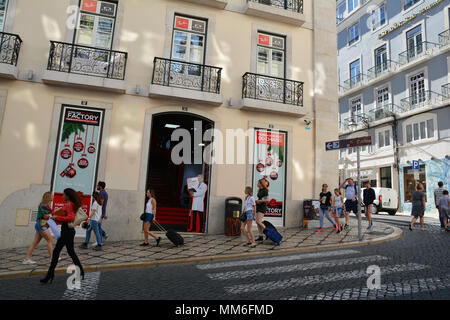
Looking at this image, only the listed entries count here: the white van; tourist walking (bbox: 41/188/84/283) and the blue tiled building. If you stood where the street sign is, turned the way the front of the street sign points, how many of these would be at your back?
2

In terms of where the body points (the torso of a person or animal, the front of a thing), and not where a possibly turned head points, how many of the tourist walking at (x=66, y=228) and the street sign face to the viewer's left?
1

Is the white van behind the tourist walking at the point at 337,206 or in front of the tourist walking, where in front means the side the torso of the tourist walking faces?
behind

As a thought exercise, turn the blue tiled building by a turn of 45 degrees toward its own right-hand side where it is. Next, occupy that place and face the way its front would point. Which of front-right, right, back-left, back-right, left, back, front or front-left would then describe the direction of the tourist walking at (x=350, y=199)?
left

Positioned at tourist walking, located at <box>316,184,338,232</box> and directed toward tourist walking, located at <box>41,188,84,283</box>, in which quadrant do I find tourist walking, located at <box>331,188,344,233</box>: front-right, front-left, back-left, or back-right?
back-left

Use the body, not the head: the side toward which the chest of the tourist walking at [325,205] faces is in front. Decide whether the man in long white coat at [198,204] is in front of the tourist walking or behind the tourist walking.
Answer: in front

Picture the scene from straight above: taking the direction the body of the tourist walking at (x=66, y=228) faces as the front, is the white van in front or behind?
behind

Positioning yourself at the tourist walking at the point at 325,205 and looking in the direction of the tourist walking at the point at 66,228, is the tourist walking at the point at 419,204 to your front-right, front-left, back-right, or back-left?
back-left

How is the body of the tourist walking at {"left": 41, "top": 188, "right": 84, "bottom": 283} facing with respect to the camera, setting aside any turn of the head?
to the viewer's left

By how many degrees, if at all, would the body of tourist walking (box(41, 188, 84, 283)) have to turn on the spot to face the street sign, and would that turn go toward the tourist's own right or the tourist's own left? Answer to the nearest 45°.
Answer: approximately 180°
